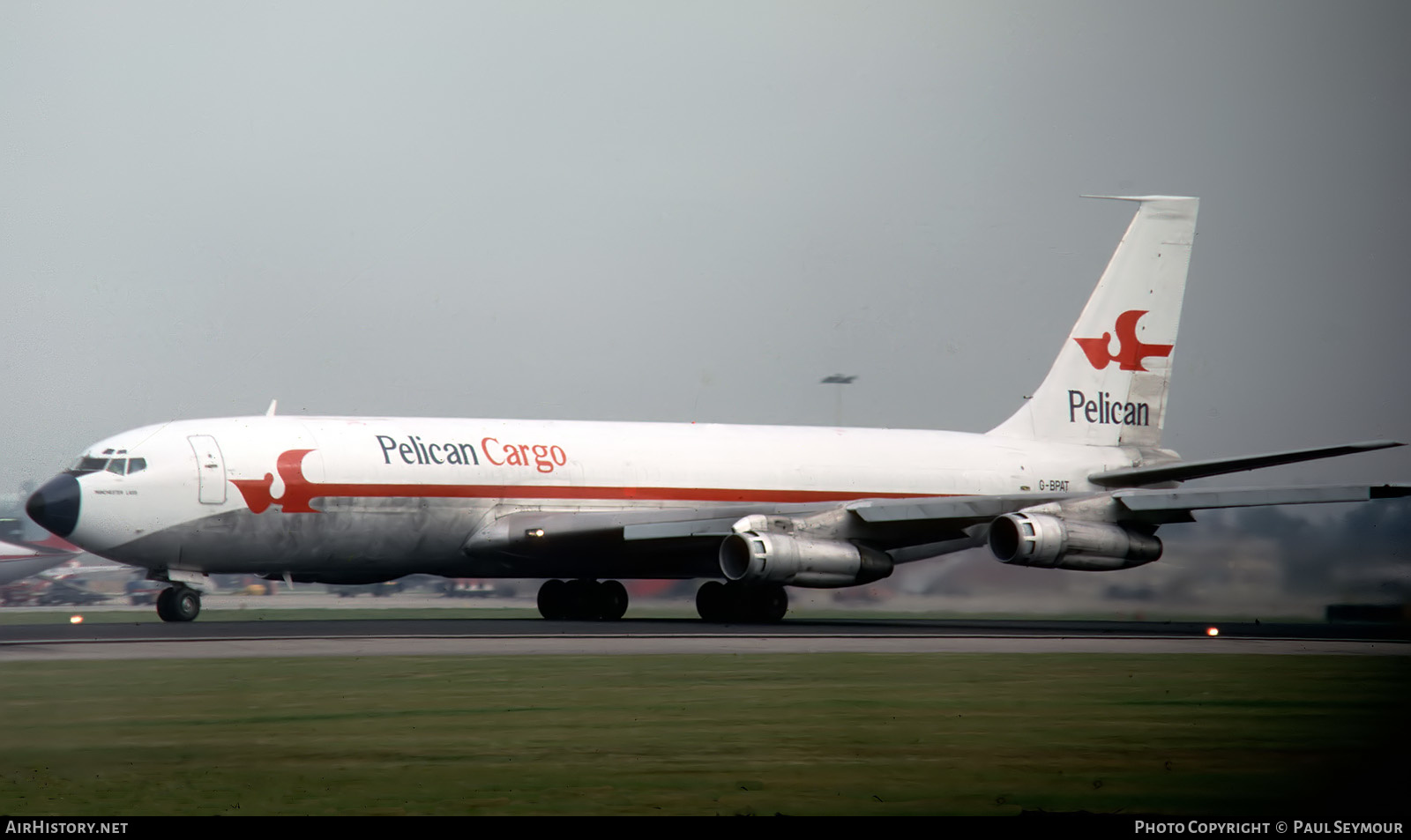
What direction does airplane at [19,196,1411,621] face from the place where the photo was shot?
facing the viewer and to the left of the viewer
